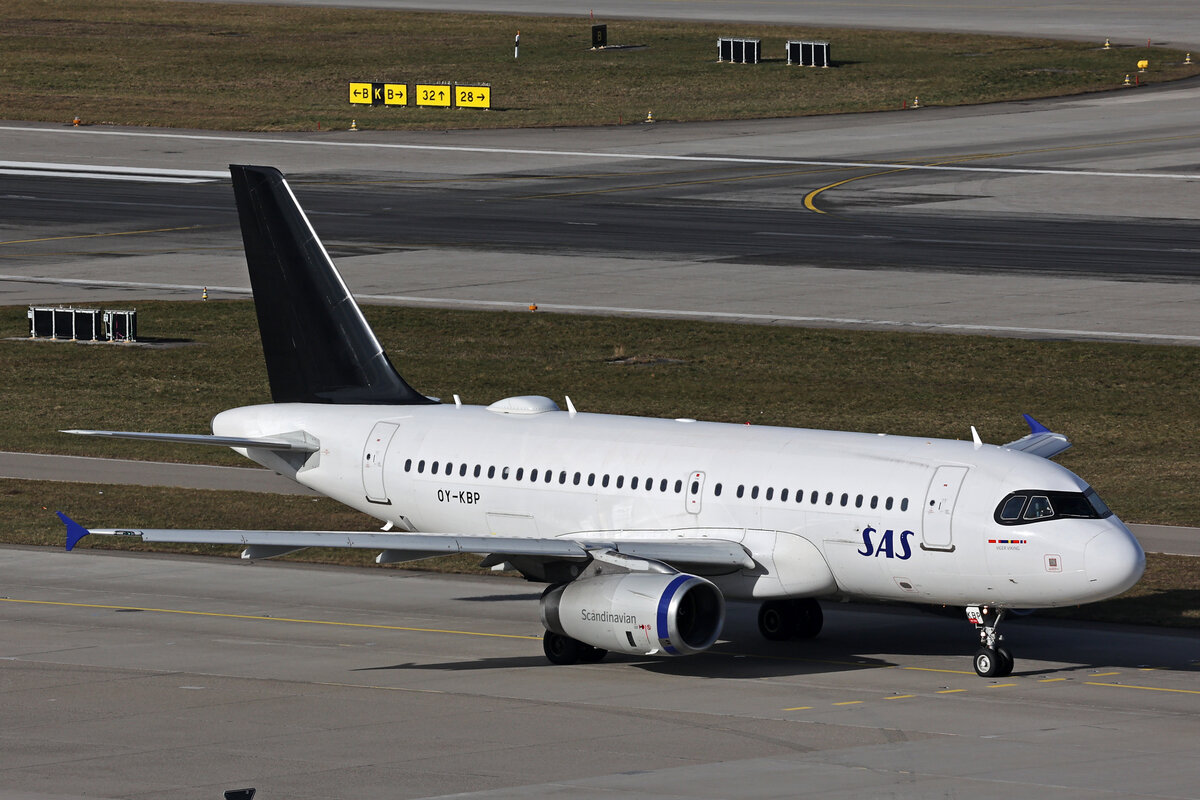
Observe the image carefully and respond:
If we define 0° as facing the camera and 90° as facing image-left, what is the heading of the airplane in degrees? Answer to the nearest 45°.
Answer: approximately 315°
